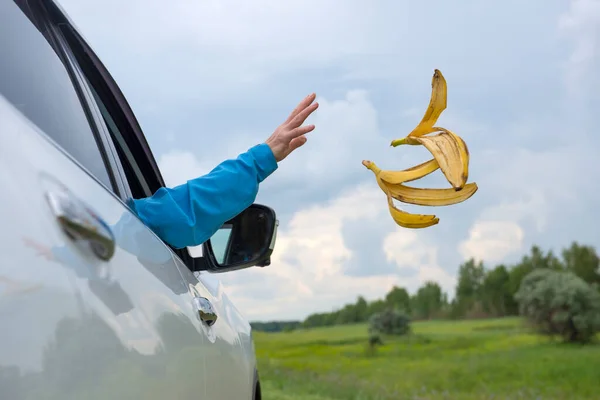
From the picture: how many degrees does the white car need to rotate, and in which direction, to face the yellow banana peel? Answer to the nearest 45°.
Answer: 0° — it already faces it

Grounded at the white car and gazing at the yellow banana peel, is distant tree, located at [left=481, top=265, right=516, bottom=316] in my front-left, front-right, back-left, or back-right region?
front-left

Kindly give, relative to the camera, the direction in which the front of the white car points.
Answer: facing away from the viewer and to the right of the viewer

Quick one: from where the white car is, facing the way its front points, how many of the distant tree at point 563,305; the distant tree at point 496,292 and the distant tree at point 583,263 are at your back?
0

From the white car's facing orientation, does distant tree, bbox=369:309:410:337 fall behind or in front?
in front

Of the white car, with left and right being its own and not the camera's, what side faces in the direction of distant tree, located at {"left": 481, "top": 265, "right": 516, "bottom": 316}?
front

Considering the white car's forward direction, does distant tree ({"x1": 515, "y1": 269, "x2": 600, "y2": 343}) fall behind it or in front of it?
in front
